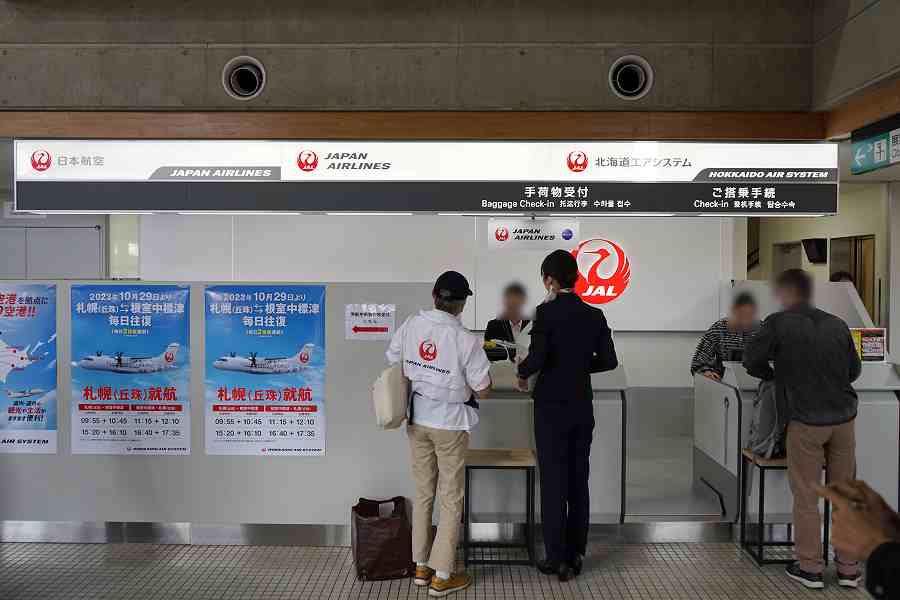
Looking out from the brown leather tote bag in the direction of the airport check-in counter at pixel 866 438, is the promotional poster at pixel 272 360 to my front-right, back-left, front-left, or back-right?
back-left

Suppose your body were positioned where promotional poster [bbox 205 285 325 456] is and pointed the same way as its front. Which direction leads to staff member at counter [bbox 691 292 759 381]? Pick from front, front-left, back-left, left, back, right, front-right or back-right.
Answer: left

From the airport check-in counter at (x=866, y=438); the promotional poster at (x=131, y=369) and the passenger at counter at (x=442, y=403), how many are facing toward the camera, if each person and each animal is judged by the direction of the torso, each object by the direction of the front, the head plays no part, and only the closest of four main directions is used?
2

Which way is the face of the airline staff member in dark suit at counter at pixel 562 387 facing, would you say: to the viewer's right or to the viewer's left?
to the viewer's left

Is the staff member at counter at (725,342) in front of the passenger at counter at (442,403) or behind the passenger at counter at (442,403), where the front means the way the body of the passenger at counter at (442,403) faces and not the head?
in front

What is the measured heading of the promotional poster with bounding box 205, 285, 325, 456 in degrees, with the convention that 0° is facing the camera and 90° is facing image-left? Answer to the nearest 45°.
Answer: approximately 0°

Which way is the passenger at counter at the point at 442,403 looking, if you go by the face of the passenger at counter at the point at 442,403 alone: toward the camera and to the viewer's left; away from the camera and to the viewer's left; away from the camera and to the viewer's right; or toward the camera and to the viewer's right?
away from the camera and to the viewer's right

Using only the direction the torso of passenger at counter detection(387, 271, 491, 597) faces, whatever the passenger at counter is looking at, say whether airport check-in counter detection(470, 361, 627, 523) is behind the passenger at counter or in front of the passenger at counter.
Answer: in front

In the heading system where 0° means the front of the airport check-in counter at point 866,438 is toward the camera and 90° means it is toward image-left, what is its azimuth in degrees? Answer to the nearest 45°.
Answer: approximately 0°
